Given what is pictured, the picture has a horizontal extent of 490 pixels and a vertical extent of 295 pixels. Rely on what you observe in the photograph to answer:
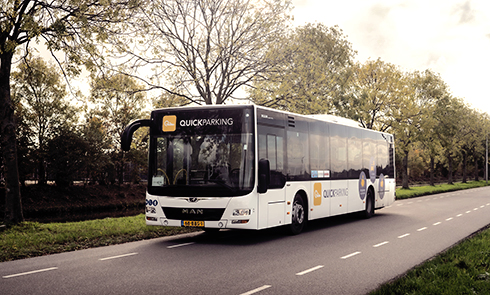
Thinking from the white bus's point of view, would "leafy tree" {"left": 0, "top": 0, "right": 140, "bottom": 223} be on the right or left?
on its right

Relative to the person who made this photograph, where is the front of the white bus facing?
facing the viewer and to the left of the viewer
